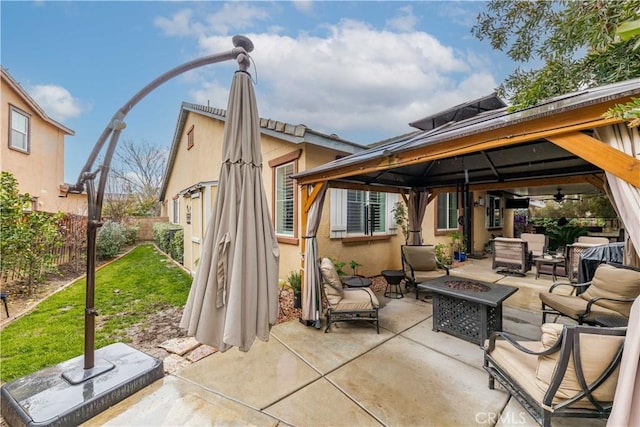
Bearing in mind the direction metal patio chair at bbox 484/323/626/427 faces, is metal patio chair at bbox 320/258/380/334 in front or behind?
in front

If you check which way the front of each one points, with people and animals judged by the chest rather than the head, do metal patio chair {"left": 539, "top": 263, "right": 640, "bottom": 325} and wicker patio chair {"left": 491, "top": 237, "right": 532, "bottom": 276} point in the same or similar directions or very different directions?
very different directions

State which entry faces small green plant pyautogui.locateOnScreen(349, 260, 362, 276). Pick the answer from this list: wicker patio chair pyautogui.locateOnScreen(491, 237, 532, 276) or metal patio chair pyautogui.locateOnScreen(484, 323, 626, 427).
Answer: metal patio chair pyautogui.locateOnScreen(484, 323, 626, 427)

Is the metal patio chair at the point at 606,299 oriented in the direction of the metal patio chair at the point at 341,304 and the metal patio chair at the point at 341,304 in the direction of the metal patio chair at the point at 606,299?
yes

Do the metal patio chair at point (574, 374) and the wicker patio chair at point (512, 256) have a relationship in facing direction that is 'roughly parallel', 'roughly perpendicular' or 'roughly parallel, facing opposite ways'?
roughly perpendicular

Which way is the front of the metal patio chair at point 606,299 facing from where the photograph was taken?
facing the viewer and to the left of the viewer

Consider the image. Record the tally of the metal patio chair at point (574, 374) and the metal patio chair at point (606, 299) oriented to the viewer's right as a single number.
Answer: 0

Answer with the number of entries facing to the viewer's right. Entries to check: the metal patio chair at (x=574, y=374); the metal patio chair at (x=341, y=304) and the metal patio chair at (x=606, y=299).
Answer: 1

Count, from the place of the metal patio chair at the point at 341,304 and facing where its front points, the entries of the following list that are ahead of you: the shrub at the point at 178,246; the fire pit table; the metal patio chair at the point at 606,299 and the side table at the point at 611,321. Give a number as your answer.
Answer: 3

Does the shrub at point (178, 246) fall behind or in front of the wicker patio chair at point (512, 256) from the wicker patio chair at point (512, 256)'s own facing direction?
behind

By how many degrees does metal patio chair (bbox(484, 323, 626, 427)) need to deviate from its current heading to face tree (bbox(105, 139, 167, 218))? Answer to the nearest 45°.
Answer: approximately 45° to its left

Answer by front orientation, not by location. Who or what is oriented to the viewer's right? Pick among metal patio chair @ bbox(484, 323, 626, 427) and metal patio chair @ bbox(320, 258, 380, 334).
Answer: metal patio chair @ bbox(320, 258, 380, 334)

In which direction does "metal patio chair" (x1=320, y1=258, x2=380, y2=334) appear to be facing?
to the viewer's right

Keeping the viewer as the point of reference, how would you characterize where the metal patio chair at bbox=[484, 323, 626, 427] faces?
facing away from the viewer and to the left of the viewer

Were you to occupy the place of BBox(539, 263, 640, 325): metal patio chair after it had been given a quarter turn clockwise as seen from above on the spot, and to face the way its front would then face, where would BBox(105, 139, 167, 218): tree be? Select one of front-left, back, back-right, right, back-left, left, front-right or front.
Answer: front-left
